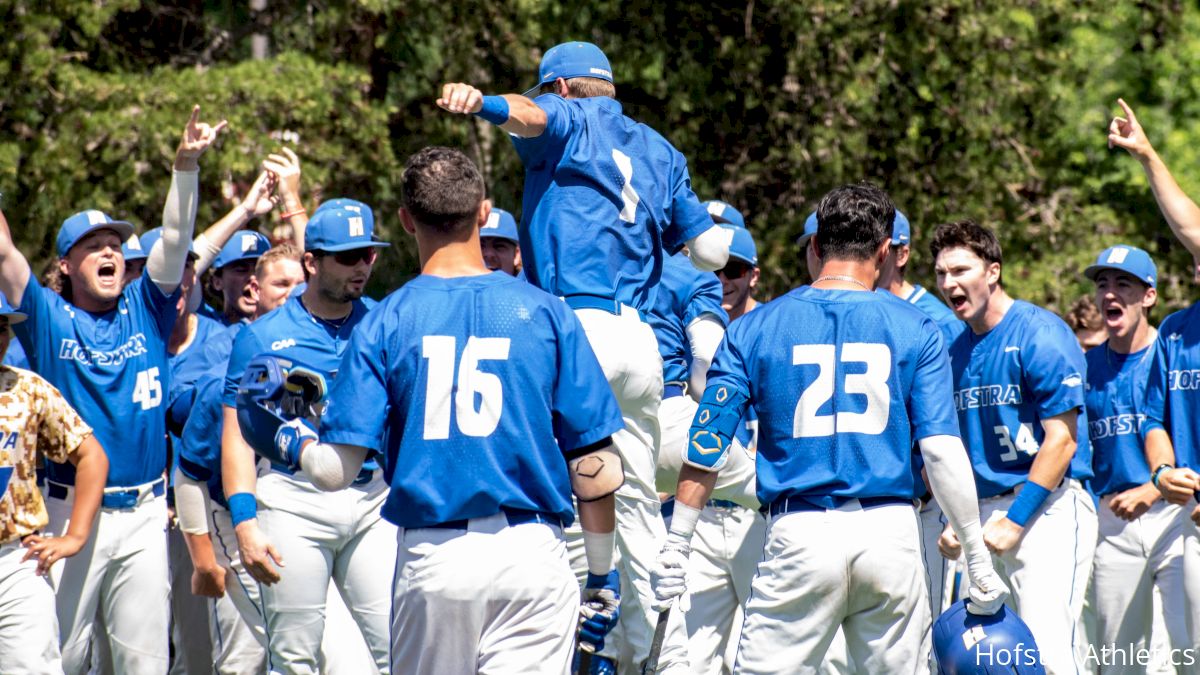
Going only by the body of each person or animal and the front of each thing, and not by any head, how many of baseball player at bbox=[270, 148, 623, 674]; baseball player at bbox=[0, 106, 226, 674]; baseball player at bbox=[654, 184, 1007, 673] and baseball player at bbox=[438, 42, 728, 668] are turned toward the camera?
1

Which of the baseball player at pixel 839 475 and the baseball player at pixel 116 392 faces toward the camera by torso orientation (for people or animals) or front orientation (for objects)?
the baseball player at pixel 116 392

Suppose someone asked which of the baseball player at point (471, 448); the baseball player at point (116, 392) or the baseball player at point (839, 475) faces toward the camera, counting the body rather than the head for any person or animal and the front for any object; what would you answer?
the baseball player at point (116, 392)

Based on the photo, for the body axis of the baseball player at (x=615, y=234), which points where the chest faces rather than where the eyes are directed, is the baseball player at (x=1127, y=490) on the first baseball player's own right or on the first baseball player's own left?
on the first baseball player's own right

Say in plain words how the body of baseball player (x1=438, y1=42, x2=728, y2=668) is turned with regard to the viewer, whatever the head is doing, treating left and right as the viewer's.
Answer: facing away from the viewer and to the left of the viewer

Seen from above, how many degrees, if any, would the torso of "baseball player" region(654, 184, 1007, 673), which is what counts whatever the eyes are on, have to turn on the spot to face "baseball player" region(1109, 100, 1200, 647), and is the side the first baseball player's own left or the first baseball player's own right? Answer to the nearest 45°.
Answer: approximately 45° to the first baseball player's own right

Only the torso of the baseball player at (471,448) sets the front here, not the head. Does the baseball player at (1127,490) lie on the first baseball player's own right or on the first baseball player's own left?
on the first baseball player's own right

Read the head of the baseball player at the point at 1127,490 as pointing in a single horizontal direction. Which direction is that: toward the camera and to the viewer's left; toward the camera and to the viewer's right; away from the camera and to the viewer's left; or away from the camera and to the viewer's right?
toward the camera and to the viewer's left

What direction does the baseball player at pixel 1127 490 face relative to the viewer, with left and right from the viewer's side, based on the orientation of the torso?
facing the viewer and to the left of the viewer

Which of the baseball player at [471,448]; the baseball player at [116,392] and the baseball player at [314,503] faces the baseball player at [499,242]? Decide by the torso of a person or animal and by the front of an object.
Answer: the baseball player at [471,448]

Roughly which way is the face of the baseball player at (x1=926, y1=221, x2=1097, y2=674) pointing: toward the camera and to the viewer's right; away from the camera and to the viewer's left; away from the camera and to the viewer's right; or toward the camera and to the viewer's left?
toward the camera and to the viewer's left

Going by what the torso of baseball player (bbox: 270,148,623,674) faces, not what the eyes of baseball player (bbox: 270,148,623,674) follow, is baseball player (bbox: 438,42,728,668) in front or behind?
in front

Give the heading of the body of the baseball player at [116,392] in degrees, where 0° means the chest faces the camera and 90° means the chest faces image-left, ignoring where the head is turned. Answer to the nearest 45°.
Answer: approximately 0°

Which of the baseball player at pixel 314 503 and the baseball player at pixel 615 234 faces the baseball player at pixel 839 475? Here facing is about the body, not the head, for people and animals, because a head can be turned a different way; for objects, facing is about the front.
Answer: the baseball player at pixel 314 503

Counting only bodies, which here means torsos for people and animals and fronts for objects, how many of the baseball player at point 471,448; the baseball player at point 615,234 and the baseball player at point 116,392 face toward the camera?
1

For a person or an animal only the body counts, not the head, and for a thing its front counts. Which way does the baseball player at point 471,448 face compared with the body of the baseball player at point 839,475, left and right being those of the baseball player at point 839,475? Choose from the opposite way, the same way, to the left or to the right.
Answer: the same way

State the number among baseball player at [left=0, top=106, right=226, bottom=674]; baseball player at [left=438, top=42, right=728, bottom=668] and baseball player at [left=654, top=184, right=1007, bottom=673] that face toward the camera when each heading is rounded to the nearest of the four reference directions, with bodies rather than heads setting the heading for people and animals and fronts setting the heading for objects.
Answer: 1
